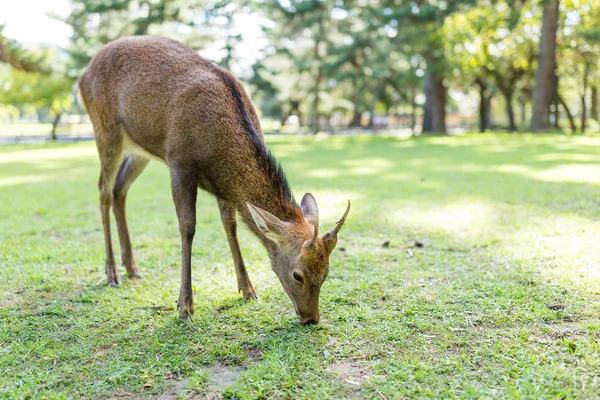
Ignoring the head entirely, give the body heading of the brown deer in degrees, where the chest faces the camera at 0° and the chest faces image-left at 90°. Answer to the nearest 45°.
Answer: approximately 315°
